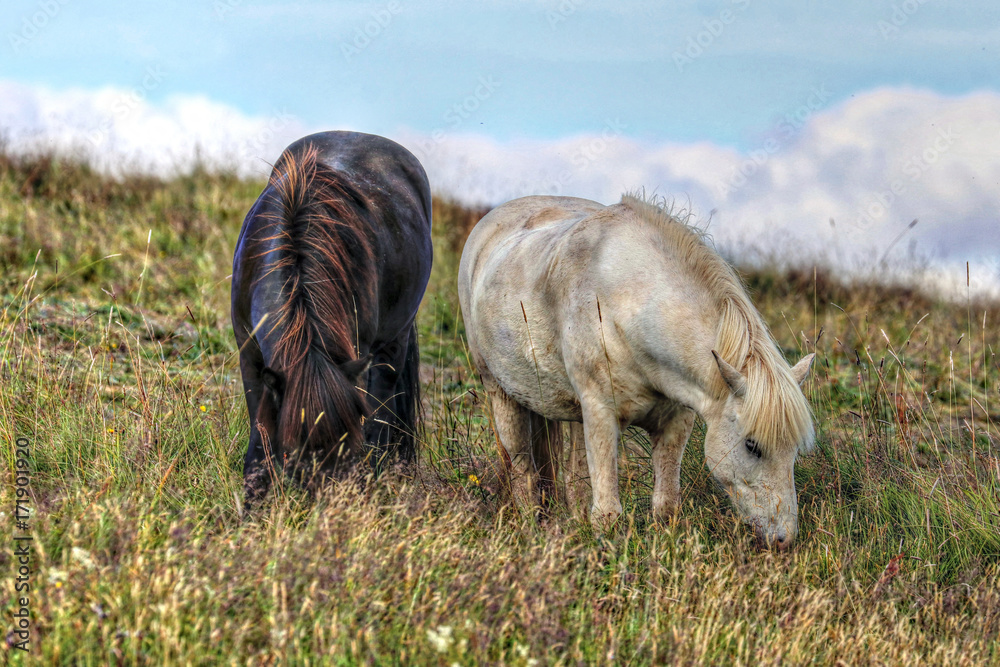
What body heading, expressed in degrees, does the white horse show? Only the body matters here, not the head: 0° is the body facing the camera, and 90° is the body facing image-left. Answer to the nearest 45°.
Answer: approximately 315°

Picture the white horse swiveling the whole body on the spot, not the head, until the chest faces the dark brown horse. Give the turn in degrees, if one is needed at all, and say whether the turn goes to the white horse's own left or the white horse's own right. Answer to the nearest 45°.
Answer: approximately 135° to the white horse's own right
